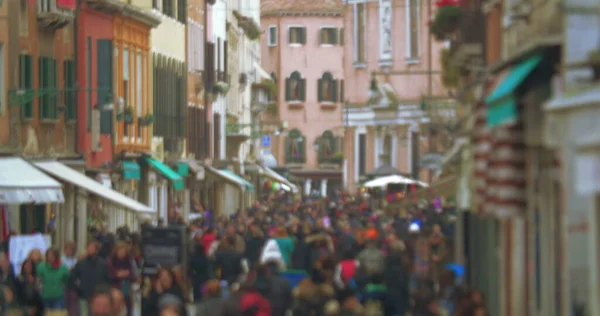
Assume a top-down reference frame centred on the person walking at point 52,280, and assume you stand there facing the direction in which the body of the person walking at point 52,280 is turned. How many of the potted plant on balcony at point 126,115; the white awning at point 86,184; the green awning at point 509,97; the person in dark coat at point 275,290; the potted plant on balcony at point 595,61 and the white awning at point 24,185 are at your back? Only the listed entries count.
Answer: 3

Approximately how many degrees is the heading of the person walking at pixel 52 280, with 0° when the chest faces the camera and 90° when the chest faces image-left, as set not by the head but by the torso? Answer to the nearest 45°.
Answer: approximately 0°

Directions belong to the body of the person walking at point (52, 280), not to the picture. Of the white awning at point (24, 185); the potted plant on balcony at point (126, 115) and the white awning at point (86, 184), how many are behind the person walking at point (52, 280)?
3
